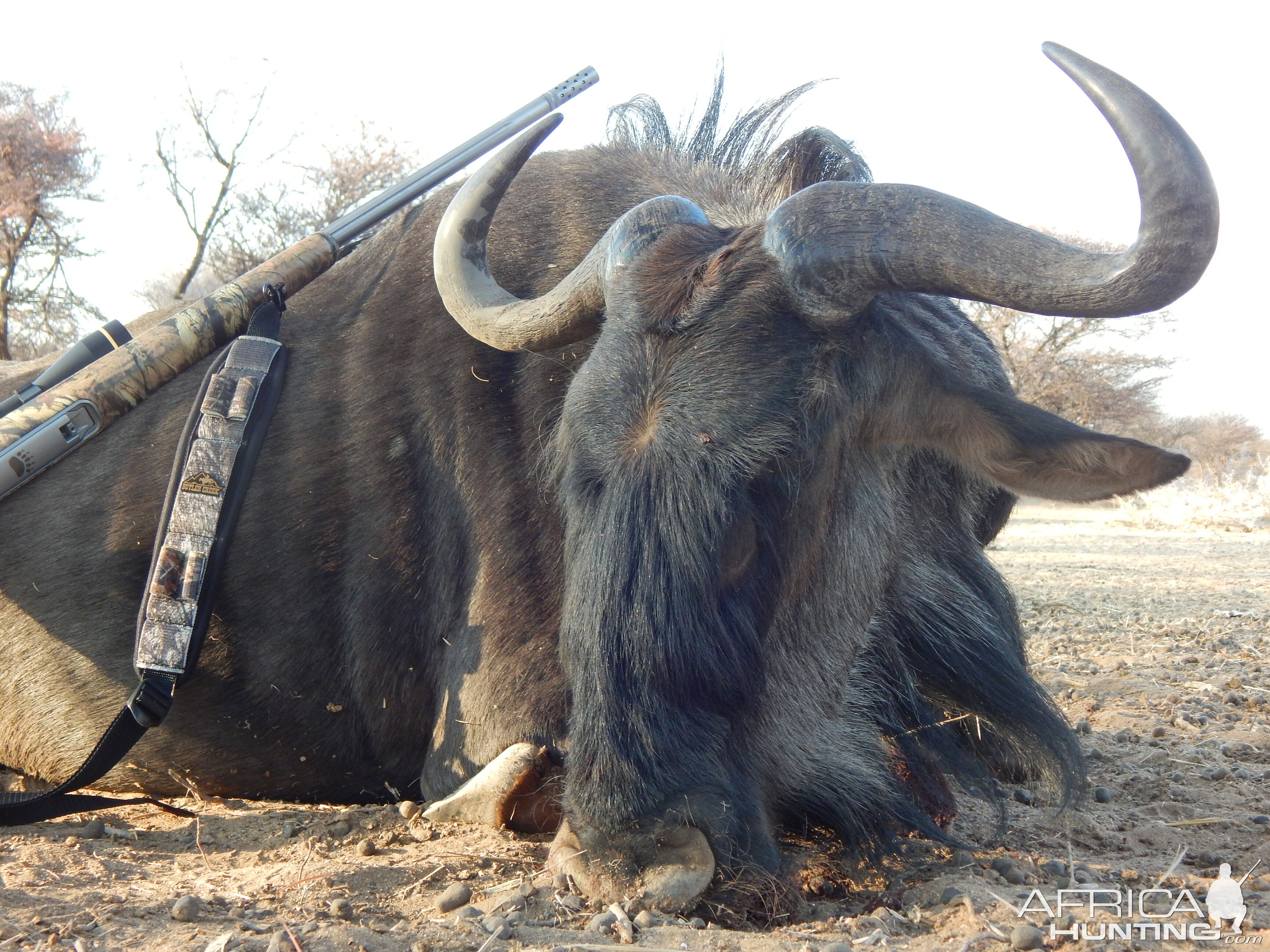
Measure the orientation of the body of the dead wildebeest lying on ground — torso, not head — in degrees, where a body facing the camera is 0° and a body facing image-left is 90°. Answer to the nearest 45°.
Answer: approximately 315°

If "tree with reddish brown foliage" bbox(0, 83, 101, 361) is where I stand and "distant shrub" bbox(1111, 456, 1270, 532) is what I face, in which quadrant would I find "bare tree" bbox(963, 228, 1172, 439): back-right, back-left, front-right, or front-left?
front-left

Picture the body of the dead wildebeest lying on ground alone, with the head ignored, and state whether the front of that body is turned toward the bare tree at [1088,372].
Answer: no

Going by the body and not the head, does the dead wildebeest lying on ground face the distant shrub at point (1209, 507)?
no

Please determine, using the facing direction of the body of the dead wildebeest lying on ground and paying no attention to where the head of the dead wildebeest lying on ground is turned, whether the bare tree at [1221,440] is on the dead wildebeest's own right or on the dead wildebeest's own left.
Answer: on the dead wildebeest's own left

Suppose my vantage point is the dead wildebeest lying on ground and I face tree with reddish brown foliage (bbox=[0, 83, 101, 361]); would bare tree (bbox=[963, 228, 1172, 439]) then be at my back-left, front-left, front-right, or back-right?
front-right

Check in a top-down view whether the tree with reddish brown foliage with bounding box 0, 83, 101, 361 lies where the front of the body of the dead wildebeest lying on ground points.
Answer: no
